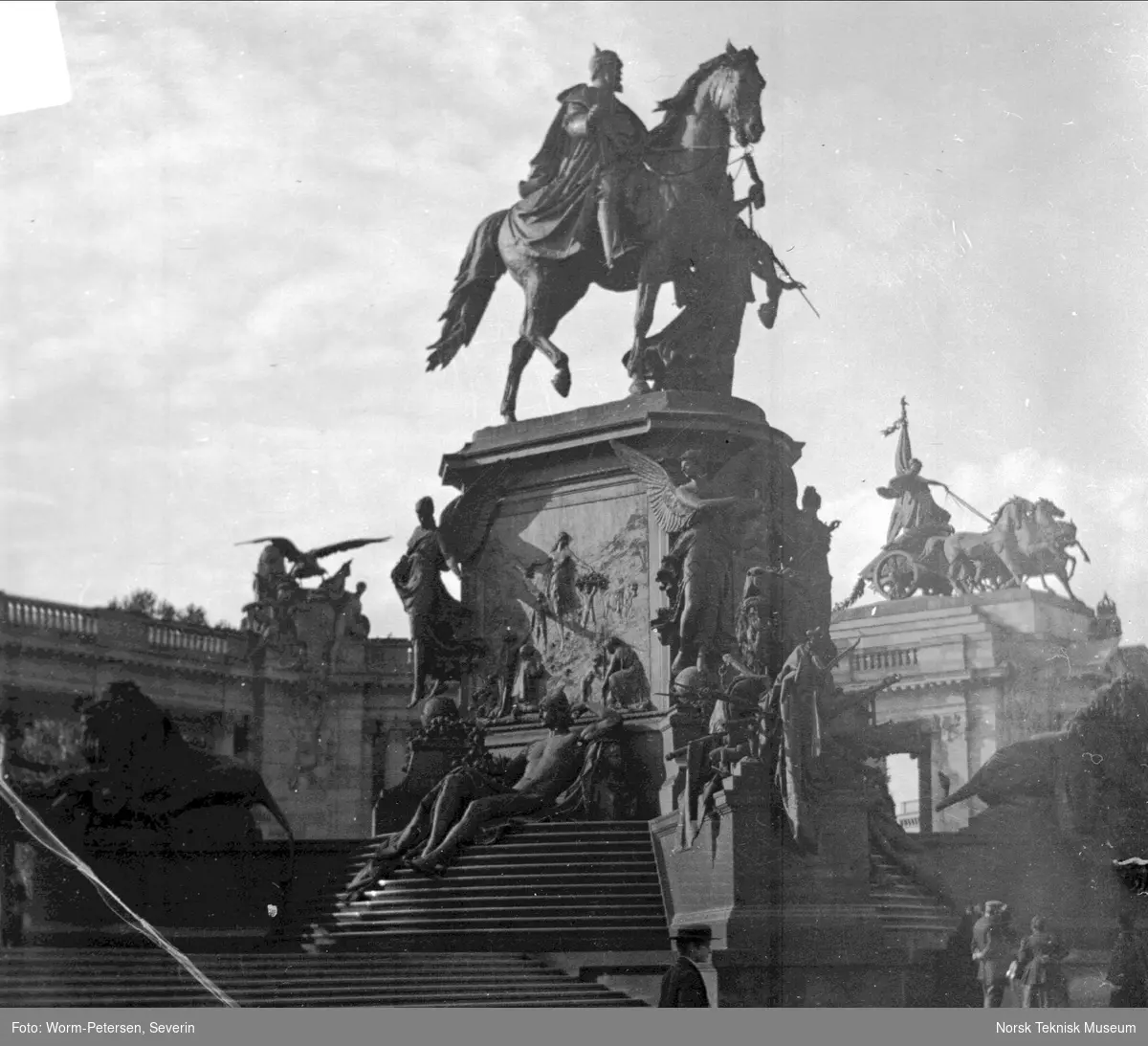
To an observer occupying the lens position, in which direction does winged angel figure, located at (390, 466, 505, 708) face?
facing the viewer and to the left of the viewer

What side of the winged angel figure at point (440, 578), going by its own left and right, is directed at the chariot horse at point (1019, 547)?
back

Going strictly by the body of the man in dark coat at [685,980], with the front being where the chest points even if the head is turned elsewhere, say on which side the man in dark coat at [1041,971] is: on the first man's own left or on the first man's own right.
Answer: on the first man's own left

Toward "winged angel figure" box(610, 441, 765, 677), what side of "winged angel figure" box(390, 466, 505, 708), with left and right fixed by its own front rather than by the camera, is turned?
back

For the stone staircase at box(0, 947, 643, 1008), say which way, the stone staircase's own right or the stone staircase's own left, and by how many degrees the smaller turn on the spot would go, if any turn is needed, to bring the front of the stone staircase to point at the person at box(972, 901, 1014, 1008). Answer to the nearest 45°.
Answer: approximately 90° to the stone staircase's own left

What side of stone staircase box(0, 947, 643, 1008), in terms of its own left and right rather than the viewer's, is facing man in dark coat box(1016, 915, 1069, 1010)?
left

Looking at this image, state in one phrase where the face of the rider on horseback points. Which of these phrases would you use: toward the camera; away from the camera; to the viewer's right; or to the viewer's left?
to the viewer's right

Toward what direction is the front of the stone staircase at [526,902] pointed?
toward the camera

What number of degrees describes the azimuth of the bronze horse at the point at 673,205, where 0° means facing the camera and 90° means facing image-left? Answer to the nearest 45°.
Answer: approximately 315°
